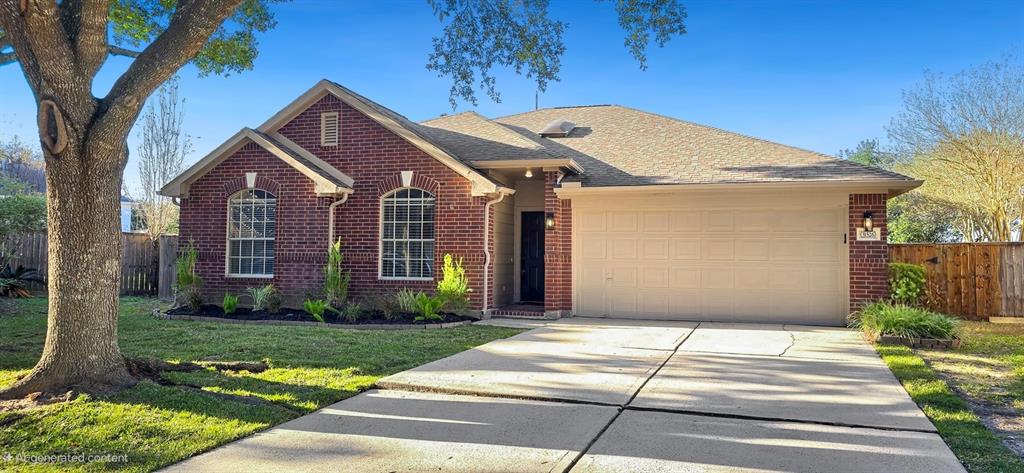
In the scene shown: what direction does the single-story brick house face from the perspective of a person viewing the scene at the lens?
facing the viewer

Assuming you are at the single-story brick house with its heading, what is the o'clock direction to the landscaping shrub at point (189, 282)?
The landscaping shrub is roughly at 3 o'clock from the single-story brick house.

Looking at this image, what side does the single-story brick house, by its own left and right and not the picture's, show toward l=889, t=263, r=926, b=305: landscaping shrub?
left

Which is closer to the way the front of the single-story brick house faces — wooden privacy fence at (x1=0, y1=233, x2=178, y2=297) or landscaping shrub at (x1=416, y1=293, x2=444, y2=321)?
the landscaping shrub

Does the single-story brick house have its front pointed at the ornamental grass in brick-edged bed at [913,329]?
no

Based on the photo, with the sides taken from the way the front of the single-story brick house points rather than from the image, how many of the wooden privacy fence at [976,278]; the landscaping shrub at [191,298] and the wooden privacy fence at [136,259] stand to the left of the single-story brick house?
1

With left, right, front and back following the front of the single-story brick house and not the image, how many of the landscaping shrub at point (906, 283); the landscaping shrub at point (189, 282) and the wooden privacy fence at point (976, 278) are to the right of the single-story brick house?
1

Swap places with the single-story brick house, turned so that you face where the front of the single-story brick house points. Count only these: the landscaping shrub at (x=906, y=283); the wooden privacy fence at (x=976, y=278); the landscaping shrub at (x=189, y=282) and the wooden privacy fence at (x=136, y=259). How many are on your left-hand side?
2

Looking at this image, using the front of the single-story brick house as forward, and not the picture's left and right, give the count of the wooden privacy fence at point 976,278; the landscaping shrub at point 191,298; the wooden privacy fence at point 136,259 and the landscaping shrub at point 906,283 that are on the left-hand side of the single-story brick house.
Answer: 2

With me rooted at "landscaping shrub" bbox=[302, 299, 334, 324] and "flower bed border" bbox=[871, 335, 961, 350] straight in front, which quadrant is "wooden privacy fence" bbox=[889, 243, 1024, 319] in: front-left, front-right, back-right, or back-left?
front-left

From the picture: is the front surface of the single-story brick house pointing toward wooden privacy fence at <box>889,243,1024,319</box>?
no

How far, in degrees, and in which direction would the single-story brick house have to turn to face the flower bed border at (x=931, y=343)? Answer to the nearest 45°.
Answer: approximately 45° to its left

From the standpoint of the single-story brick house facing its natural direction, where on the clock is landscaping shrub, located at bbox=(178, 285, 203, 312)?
The landscaping shrub is roughly at 3 o'clock from the single-story brick house.

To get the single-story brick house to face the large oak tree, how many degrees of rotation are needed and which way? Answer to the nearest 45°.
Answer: approximately 45° to its right
